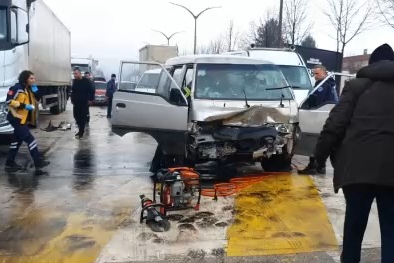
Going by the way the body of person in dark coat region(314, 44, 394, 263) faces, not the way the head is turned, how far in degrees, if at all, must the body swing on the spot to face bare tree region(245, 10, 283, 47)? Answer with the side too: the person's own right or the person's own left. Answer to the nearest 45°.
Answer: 0° — they already face it

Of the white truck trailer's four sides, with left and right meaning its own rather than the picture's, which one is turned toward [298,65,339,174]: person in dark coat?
left

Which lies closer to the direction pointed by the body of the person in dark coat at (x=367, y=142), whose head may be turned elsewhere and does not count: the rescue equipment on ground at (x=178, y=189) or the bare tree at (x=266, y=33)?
the bare tree

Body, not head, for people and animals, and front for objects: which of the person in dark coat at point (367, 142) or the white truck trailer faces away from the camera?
the person in dark coat

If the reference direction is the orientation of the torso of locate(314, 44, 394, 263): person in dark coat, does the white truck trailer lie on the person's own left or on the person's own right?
on the person's own left

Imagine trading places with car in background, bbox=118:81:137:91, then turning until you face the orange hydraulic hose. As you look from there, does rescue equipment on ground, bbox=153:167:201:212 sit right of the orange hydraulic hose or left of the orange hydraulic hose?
right

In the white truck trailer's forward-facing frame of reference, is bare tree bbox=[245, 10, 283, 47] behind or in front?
behind

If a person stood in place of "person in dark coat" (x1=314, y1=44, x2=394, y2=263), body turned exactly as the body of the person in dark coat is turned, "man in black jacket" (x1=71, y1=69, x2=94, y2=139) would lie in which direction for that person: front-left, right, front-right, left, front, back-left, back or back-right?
front-left

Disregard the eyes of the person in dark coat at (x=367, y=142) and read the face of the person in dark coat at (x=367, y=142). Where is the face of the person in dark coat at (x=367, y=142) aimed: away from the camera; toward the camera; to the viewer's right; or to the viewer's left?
away from the camera

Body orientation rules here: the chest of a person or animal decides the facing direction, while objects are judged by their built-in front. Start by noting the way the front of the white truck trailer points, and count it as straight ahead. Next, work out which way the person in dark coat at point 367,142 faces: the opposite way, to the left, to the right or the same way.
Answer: the opposite way

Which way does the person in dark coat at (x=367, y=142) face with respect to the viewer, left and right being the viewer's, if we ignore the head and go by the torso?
facing away from the viewer

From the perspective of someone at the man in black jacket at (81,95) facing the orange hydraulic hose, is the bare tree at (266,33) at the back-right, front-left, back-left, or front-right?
back-left

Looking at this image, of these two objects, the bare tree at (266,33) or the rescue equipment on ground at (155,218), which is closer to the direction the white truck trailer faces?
the rescue equipment on ground

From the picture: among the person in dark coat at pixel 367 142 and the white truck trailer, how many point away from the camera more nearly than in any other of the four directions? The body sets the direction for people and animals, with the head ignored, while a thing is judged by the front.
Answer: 1
